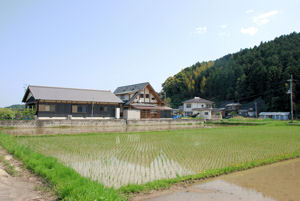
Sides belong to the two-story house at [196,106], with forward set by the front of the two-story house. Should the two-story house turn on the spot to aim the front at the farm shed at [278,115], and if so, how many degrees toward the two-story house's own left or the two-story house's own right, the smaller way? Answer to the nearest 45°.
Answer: approximately 90° to the two-story house's own left

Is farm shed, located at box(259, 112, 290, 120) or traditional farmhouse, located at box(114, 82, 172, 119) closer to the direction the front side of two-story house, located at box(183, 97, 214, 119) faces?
the traditional farmhouse

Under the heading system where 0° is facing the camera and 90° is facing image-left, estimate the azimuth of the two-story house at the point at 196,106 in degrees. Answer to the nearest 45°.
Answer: approximately 0°

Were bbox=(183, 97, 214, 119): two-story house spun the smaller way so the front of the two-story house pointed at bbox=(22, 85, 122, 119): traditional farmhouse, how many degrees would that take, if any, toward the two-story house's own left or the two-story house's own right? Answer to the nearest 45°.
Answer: approximately 45° to the two-story house's own right

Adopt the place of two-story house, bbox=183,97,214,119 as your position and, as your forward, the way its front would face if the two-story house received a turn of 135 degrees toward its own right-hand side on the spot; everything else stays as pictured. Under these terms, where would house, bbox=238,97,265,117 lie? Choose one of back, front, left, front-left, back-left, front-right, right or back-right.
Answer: right
